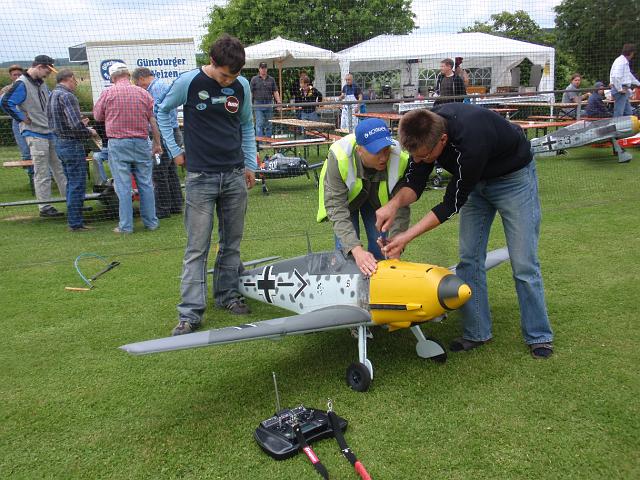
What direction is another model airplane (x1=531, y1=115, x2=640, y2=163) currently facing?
to the viewer's right

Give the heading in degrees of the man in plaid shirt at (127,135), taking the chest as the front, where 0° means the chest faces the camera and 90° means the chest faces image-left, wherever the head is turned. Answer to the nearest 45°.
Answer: approximately 180°

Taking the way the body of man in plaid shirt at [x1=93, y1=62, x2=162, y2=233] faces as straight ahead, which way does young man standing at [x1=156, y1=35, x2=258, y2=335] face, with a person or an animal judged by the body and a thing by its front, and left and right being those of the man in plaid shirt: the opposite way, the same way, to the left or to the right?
the opposite way

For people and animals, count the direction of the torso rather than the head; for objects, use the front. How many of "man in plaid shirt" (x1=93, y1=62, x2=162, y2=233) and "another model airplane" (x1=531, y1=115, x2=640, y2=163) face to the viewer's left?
0

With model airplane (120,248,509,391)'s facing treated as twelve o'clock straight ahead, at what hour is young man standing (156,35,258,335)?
The young man standing is roughly at 6 o'clock from the model airplane.

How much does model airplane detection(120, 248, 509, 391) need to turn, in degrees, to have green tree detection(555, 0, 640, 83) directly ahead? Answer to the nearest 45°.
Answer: approximately 90° to its left

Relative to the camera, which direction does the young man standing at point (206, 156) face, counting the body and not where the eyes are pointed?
toward the camera

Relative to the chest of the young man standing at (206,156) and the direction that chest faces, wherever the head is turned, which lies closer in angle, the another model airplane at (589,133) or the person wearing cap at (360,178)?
the person wearing cap

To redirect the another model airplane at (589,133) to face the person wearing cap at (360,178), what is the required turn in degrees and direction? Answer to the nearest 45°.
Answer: approximately 90° to its right

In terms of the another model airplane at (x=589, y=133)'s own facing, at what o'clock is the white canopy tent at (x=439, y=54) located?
The white canopy tent is roughly at 8 o'clock from another model airplane.

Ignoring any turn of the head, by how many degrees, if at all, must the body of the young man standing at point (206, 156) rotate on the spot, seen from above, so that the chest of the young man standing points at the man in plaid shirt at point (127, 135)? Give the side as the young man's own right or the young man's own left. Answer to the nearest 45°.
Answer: approximately 180°

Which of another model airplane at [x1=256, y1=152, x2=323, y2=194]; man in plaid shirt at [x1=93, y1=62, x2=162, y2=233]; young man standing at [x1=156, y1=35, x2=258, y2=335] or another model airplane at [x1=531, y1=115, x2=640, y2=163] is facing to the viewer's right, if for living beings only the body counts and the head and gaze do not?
another model airplane at [x1=531, y1=115, x2=640, y2=163]

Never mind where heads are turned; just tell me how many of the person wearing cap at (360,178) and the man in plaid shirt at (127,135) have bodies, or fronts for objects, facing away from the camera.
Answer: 1

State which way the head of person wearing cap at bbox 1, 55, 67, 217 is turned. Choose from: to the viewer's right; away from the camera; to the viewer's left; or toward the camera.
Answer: to the viewer's right

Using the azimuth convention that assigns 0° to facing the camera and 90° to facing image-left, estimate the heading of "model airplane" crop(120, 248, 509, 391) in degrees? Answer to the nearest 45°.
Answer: approximately 315°

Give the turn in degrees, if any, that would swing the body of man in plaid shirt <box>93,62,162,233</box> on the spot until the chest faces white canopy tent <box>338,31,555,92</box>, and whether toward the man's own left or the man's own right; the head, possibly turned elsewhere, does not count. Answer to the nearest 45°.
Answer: approximately 45° to the man's own right
